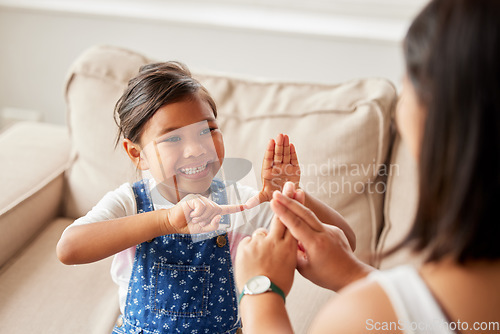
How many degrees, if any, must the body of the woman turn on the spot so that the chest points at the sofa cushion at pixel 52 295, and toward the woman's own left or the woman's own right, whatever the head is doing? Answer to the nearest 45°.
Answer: approximately 45° to the woman's own left

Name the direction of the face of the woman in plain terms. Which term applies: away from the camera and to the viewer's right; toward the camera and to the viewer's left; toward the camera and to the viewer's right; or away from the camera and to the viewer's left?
away from the camera and to the viewer's left

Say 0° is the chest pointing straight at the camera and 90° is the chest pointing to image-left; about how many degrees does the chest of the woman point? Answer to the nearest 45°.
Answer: approximately 135°
